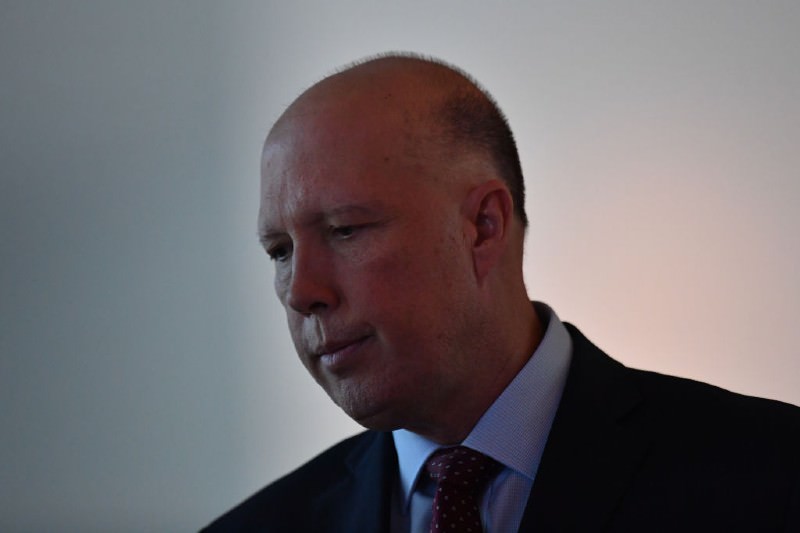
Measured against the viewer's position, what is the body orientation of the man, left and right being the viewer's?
facing the viewer and to the left of the viewer

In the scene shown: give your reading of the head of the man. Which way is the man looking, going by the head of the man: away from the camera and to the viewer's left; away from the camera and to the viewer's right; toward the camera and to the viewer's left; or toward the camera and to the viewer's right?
toward the camera and to the viewer's left
